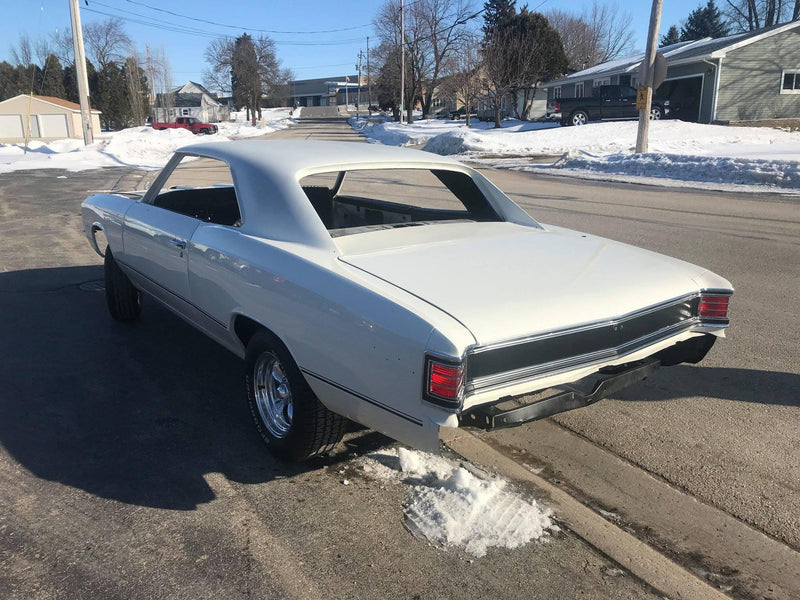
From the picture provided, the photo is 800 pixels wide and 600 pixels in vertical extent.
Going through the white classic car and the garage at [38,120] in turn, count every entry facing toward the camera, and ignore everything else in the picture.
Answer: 1

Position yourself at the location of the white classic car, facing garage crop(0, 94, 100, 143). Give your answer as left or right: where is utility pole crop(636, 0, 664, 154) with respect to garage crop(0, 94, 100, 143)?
right

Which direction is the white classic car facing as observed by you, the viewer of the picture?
facing away from the viewer and to the left of the viewer

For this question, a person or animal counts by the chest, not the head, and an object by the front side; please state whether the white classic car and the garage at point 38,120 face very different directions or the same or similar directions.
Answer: very different directions

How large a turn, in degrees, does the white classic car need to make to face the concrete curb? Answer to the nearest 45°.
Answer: approximately 180°

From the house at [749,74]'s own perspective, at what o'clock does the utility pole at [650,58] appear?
The utility pole is roughly at 11 o'clock from the house.

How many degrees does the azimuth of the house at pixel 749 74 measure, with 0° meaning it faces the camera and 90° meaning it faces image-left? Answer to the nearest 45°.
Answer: approximately 45°

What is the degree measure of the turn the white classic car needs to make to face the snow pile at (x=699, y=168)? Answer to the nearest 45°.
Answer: approximately 90° to its right

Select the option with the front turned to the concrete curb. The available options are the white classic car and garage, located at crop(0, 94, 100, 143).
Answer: the garage

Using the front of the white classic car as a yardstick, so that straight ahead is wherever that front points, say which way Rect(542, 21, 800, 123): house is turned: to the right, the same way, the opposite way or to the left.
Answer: to the left

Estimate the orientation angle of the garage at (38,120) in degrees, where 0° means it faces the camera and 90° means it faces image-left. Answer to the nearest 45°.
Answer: approximately 0°
